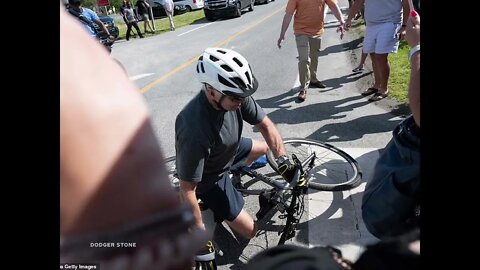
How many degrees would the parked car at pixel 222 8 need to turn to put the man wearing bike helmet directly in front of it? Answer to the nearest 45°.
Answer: approximately 45° to its left

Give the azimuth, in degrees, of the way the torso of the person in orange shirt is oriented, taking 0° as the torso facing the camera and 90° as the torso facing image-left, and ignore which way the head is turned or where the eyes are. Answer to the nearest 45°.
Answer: approximately 0°

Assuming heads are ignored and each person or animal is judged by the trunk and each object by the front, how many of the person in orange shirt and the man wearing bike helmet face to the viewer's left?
0

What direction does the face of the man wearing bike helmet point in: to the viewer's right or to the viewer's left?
to the viewer's right

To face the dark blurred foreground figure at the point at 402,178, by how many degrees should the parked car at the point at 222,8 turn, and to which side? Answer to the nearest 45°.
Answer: approximately 45° to its left

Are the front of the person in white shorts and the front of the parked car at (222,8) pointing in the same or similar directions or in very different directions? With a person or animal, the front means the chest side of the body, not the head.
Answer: same or similar directions

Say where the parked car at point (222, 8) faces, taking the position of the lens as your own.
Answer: facing the viewer and to the left of the viewer

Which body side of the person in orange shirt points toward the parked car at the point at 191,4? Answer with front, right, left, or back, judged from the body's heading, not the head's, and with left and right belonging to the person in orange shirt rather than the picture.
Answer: back

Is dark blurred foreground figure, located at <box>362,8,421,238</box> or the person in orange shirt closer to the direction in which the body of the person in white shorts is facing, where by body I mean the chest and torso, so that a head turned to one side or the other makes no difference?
the dark blurred foreground figure

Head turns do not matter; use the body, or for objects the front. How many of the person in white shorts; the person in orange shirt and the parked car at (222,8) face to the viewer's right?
0

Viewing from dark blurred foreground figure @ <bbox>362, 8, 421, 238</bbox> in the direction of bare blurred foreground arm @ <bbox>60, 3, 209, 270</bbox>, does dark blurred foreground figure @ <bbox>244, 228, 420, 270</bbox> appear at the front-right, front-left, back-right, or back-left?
front-left

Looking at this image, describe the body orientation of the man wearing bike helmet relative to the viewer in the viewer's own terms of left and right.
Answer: facing the viewer and to the right of the viewer
